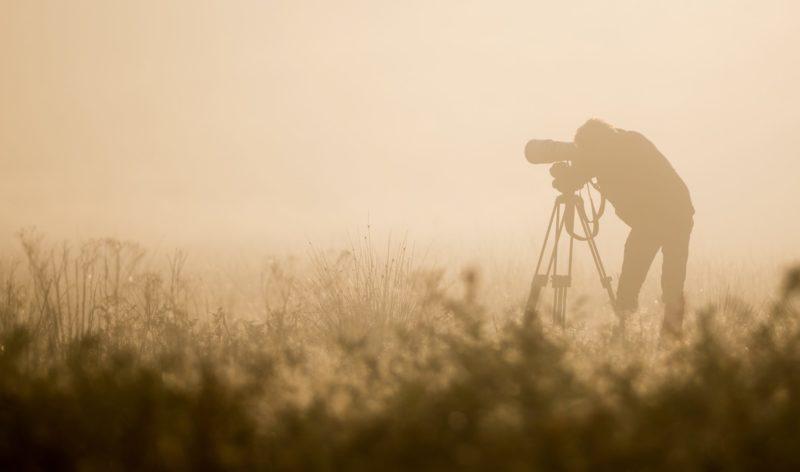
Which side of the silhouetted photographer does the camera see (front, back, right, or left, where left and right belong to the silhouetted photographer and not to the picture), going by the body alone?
left

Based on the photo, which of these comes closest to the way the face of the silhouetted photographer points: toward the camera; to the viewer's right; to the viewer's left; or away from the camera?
to the viewer's left
